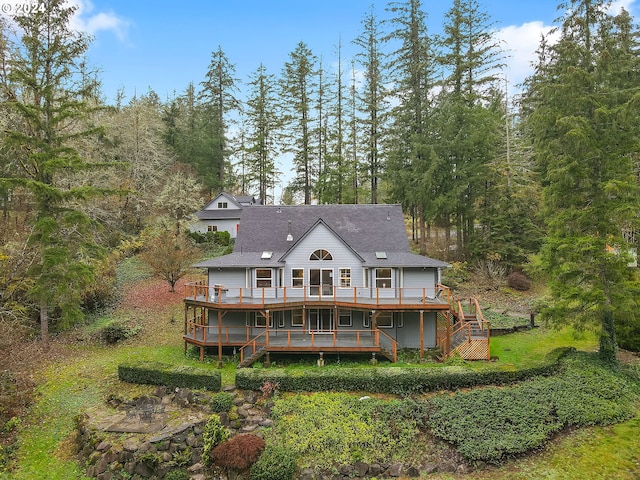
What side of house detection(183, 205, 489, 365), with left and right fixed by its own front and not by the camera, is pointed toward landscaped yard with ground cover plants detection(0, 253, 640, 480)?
front

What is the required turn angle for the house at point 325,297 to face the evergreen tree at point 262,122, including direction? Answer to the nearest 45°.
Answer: approximately 180°

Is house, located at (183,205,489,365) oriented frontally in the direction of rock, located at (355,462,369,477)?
yes

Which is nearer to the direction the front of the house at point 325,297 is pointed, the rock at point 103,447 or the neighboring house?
the rock

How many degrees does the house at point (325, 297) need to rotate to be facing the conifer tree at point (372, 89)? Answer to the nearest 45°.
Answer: approximately 180°

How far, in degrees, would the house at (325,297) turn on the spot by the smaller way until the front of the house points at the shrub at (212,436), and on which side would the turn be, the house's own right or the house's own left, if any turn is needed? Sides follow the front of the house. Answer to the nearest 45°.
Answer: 0° — it already faces it

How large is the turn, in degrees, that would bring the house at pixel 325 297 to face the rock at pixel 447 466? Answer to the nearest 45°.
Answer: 0° — it already faces it

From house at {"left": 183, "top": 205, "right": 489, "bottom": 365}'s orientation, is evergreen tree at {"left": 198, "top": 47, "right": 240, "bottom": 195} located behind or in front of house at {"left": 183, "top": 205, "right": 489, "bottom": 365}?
behind

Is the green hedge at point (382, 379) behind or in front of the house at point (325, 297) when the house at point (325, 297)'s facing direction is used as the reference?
in front

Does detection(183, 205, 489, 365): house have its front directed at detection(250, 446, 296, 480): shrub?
yes

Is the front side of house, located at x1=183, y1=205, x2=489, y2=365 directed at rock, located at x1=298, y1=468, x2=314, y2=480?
yes

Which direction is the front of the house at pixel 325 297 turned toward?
toward the camera

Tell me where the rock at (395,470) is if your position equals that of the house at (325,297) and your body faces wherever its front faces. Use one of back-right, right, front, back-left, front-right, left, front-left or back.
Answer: front

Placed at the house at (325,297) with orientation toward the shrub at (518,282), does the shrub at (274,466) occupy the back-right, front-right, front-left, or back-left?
back-right

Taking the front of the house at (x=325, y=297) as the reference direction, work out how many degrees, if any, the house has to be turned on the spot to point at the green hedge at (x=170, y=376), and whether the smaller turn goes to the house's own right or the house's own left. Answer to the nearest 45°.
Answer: approximately 45° to the house's own right

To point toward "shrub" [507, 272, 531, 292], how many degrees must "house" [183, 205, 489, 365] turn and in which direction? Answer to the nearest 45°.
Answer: approximately 135° to its left
